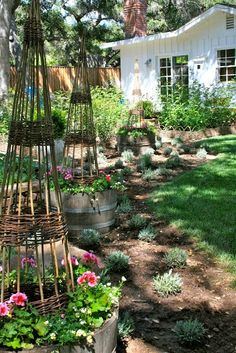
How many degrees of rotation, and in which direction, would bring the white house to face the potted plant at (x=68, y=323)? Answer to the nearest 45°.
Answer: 0° — it already faces it

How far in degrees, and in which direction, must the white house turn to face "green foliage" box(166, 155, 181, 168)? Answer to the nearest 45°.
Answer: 0° — it already faces it

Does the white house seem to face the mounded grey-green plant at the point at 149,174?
yes

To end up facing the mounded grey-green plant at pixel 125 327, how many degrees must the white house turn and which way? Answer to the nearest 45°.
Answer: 0° — it already faces it

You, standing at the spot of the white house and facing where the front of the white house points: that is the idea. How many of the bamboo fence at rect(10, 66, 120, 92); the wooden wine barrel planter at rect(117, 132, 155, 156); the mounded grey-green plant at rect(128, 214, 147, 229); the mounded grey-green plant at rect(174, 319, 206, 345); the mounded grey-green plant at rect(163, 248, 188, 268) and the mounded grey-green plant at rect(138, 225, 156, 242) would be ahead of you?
5

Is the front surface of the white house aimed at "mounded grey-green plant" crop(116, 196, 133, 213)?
yes

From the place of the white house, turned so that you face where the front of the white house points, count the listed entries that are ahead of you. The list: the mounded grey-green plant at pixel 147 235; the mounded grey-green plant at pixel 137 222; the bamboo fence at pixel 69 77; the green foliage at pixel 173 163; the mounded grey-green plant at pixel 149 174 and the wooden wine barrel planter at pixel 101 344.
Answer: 5

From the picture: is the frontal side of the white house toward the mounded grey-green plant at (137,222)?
yes

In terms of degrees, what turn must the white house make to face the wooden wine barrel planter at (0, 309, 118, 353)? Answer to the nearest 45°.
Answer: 0° — it already faces it

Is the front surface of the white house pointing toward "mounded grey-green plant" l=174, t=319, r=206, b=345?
yes

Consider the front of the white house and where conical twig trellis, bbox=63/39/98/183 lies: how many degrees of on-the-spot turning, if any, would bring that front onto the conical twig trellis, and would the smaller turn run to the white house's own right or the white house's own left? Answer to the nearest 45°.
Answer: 0° — it already faces it

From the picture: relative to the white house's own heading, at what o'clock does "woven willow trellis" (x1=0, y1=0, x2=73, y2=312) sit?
The woven willow trellis is roughly at 12 o'clock from the white house.

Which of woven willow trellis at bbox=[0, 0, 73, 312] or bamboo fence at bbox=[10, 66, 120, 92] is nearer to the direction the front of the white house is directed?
the woven willow trellis
